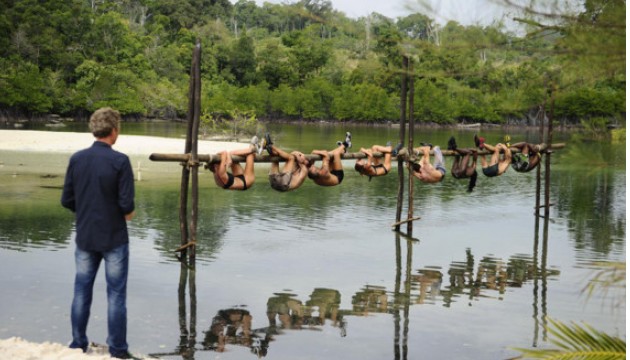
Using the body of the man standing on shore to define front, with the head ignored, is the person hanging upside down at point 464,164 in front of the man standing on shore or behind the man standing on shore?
in front

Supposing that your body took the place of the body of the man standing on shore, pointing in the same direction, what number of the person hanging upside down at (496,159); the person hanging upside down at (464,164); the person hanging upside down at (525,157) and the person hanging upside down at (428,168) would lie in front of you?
4

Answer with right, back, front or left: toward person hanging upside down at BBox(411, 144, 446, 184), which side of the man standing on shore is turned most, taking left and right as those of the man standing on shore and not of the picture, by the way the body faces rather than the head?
front

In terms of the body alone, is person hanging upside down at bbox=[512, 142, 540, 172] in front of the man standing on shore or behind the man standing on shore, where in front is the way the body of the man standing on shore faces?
in front

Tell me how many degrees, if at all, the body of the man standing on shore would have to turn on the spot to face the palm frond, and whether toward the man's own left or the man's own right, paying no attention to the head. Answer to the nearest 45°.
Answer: approximately 90° to the man's own right

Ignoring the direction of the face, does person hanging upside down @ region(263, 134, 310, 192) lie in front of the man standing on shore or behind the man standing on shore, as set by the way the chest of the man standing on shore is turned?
in front

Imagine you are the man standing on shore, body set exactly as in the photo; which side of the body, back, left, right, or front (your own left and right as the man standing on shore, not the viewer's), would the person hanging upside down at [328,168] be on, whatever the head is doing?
front

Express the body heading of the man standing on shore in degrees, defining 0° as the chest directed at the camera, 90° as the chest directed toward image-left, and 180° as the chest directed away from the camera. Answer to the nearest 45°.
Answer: approximately 225°

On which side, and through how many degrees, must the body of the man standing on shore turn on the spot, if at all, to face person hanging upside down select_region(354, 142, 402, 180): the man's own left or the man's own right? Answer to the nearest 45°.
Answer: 0° — they already face them
